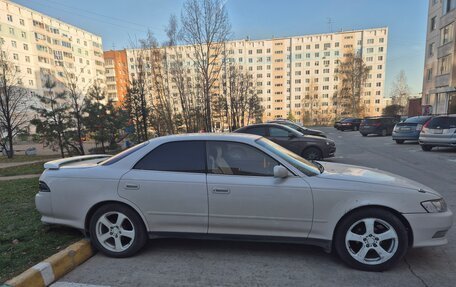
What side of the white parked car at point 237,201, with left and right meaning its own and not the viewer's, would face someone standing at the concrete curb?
back

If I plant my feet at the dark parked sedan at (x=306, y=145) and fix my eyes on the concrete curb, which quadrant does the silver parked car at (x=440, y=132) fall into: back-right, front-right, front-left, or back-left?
back-left

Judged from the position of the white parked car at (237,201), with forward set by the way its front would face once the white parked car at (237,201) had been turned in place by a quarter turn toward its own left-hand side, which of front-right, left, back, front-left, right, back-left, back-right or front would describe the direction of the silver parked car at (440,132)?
front-right

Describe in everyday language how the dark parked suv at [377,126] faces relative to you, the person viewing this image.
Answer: facing away from the viewer and to the right of the viewer

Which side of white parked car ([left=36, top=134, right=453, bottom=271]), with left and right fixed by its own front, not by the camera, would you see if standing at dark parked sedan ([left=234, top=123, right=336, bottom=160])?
left

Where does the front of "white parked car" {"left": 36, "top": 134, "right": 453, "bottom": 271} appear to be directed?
to the viewer's right

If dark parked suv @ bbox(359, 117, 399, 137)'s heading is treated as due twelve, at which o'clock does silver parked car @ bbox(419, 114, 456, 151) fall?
The silver parked car is roughly at 4 o'clock from the dark parked suv.
